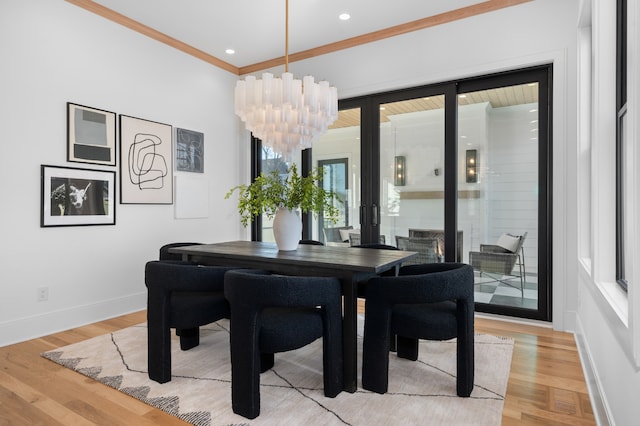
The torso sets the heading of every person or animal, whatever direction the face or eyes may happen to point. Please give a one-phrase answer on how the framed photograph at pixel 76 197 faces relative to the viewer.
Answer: facing the viewer and to the right of the viewer

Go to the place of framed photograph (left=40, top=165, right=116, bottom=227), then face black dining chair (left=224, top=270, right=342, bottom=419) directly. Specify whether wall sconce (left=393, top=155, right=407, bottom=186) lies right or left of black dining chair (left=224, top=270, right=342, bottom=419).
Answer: left

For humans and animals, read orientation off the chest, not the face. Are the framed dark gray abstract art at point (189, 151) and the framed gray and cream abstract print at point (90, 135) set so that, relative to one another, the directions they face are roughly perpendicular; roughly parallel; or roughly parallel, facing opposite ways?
roughly parallel

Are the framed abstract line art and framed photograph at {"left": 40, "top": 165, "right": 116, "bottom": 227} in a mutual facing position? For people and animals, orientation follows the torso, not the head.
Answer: no

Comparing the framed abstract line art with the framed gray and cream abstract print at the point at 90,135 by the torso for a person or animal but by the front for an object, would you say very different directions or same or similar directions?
same or similar directions

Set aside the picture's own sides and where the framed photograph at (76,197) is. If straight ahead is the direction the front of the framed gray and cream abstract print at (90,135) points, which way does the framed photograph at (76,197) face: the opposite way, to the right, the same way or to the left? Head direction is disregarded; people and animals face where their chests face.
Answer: the same way

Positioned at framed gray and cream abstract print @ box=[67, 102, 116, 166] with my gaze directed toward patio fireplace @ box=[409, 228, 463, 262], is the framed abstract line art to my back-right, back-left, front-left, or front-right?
front-left

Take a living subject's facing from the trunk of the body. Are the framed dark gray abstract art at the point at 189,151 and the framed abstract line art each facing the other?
no

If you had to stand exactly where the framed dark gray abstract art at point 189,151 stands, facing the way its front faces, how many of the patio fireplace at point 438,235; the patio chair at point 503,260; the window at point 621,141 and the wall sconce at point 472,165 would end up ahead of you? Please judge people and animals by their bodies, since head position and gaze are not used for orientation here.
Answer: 4

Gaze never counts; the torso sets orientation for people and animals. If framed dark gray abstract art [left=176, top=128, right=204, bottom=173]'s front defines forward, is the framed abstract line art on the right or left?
on its right

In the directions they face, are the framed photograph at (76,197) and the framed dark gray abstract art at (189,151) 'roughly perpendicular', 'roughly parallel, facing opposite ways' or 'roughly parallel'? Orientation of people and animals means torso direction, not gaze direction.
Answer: roughly parallel

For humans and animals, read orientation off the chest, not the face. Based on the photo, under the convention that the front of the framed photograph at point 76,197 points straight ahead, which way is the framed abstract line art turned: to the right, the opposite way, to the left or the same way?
the same way

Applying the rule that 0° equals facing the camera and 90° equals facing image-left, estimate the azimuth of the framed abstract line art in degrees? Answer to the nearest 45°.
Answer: approximately 315°

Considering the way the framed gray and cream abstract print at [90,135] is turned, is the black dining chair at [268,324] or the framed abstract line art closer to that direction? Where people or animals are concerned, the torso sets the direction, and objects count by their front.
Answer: the black dining chair

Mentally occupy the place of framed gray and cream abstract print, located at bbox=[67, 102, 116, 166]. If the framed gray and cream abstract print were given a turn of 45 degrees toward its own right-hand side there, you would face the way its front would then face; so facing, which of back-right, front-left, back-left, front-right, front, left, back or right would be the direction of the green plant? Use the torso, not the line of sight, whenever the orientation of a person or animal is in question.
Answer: front-left

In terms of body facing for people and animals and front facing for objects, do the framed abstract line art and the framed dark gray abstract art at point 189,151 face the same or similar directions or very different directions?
same or similar directions

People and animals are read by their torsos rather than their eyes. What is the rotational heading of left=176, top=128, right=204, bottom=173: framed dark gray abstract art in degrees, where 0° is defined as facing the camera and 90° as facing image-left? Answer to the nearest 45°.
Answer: approximately 315°

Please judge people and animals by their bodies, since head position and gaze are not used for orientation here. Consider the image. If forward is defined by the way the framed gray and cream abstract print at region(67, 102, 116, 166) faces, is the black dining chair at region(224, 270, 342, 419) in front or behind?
in front

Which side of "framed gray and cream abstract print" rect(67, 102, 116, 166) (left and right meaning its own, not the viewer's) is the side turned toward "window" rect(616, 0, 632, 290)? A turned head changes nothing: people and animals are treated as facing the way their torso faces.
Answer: front

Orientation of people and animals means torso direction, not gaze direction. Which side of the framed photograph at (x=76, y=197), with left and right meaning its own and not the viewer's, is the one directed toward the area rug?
front
